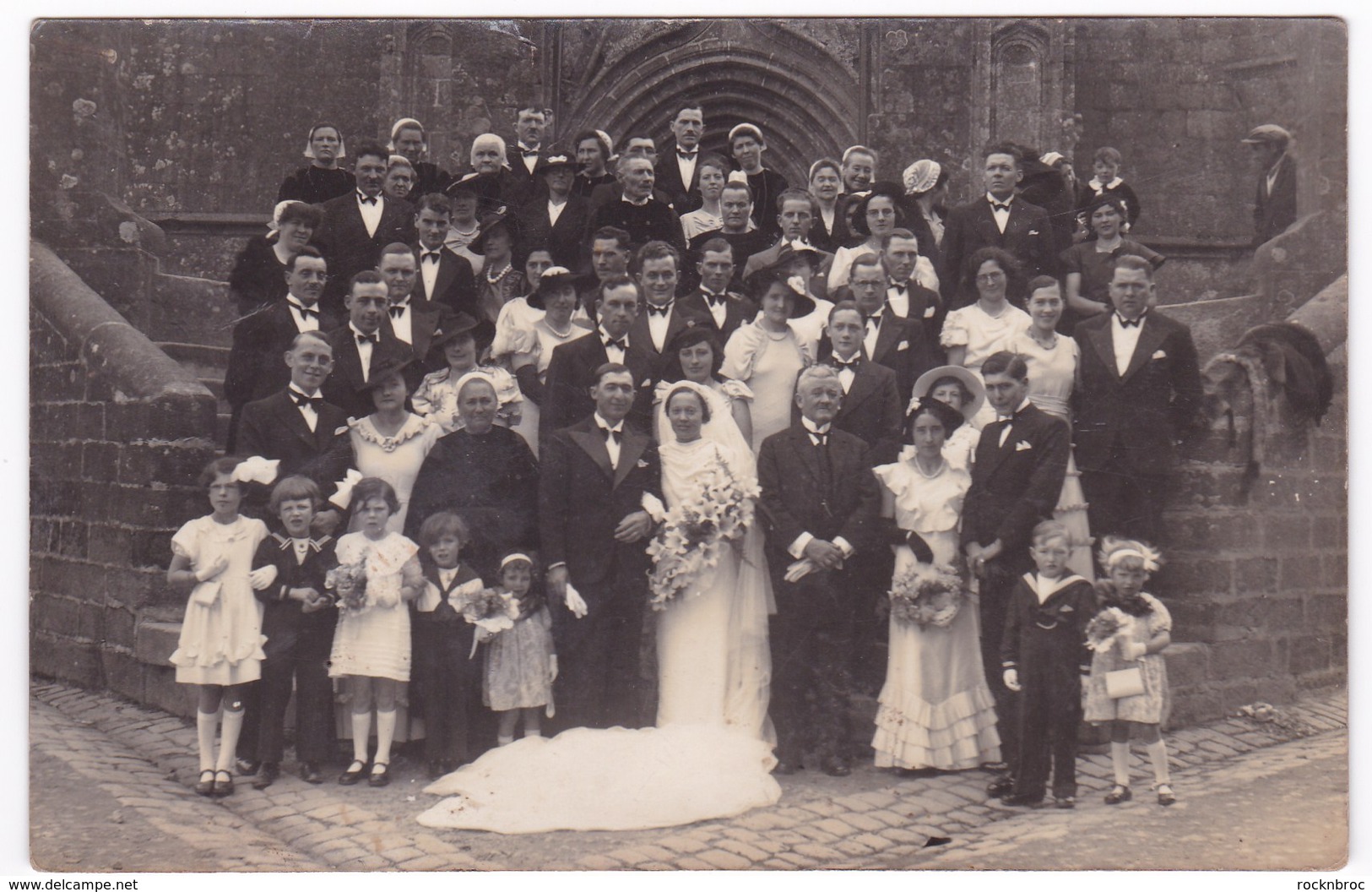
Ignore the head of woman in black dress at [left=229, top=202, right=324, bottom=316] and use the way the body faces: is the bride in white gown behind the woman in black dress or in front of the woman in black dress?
in front

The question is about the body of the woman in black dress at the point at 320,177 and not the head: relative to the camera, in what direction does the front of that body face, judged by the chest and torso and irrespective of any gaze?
toward the camera

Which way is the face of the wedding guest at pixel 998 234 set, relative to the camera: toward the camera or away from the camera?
toward the camera

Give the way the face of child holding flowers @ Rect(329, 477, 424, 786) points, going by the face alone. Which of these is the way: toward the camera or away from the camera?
toward the camera

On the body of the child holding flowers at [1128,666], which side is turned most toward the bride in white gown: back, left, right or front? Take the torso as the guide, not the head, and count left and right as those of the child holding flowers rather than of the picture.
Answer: right

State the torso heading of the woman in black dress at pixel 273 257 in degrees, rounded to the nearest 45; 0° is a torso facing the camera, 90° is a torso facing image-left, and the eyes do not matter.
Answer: approximately 315°

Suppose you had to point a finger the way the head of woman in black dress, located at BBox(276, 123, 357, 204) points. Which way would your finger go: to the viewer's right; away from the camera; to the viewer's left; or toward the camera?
toward the camera

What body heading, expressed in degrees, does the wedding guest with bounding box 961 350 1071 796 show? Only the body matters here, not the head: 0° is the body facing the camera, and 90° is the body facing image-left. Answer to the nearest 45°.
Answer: approximately 45°

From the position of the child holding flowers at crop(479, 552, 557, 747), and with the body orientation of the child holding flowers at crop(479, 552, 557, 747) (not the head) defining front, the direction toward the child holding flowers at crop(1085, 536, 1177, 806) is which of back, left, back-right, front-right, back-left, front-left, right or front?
left

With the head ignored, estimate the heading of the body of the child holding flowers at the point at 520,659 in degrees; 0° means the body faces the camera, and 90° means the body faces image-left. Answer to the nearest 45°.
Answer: approximately 0°

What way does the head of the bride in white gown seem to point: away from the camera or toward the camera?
toward the camera
